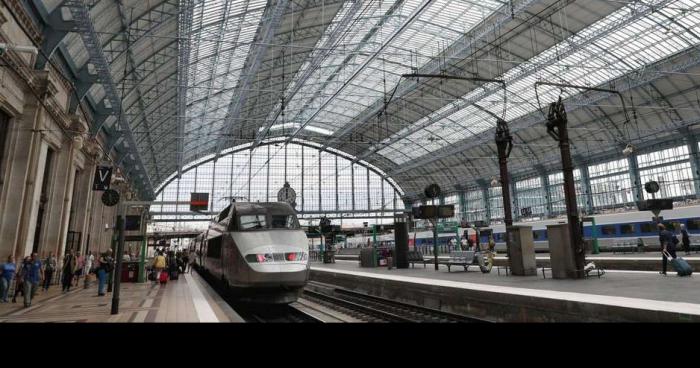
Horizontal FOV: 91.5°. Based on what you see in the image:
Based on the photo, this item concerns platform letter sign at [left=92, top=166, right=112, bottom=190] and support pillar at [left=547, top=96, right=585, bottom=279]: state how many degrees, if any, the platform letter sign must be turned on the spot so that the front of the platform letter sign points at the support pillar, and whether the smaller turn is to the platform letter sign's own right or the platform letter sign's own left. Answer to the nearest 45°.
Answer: approximately 45° to the platform letter sign's own left

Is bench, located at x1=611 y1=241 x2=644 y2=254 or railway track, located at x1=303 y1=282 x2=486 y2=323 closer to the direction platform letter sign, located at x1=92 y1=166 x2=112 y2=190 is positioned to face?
the railway track

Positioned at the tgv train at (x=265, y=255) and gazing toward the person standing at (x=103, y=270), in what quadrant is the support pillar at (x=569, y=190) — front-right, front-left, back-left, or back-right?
back-right
